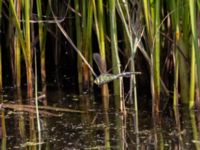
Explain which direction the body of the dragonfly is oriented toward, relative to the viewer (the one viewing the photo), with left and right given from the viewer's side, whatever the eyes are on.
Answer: facing to the left of the viewer
